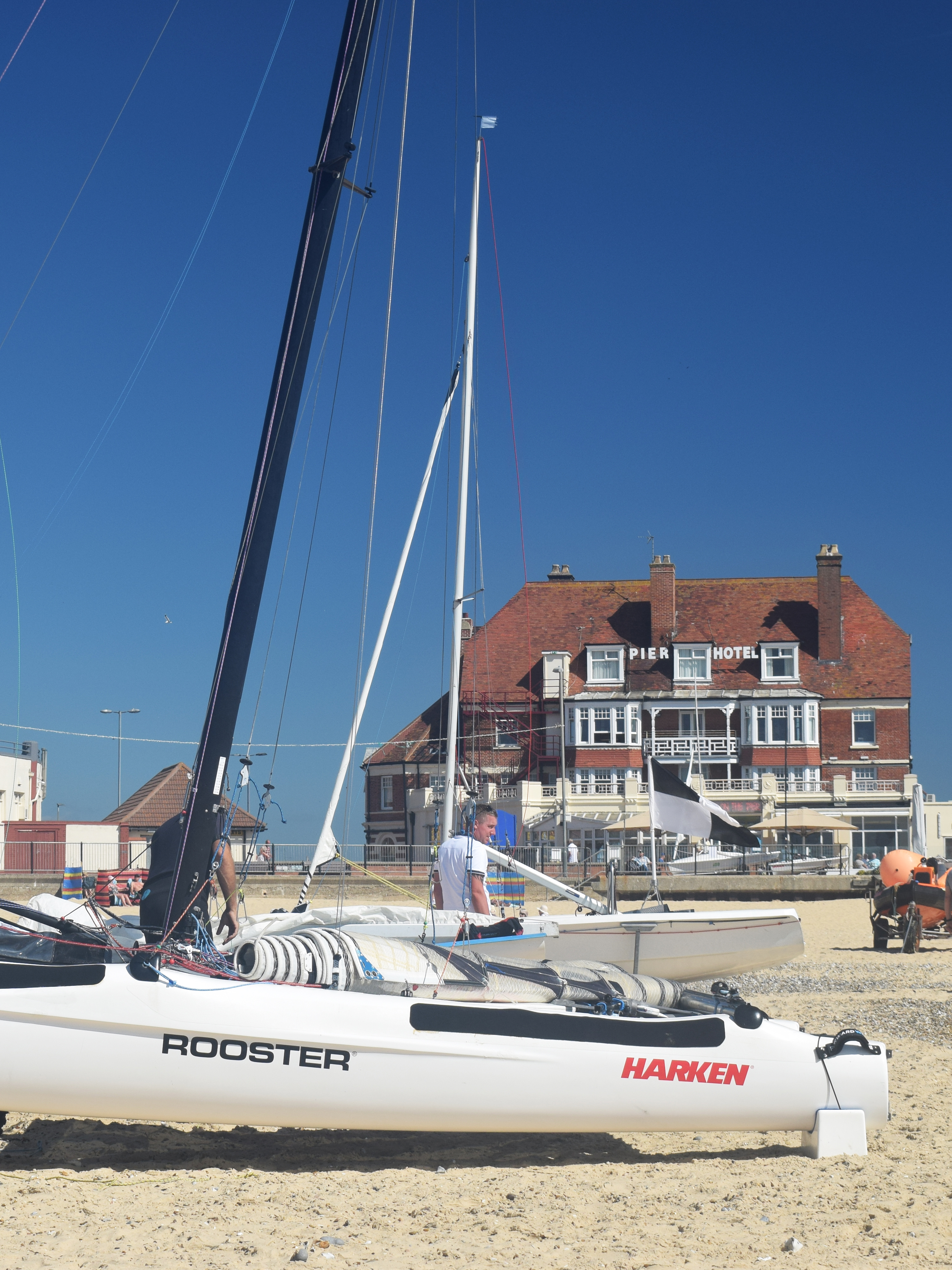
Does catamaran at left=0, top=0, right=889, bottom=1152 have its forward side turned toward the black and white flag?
no

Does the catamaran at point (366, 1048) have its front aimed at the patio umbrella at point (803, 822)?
no

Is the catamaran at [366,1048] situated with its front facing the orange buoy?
no
